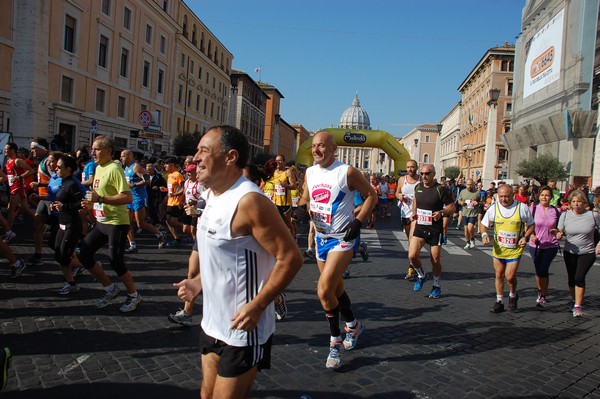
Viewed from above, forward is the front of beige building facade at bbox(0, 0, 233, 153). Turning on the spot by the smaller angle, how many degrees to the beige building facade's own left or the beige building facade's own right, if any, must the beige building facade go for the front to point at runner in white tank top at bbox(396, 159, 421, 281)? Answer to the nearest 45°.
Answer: approximately 45° to the beige building facade's own right

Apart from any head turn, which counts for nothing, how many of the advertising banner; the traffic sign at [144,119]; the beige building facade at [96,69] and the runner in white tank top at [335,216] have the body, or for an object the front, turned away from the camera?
0

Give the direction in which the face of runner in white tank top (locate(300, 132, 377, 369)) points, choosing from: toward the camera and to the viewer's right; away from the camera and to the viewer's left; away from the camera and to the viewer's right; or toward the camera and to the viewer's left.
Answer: toward the camera and to the viewer's left

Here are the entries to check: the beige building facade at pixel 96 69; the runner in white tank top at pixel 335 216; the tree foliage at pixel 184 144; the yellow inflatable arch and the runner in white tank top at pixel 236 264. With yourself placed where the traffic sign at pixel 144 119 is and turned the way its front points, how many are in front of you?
2

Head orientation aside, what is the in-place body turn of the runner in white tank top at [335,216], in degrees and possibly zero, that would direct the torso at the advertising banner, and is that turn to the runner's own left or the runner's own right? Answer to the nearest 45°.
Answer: approximately 180°

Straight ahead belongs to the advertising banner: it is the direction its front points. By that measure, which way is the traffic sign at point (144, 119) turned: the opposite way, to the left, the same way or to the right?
to the left

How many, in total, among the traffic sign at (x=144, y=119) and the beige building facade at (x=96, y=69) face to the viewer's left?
0

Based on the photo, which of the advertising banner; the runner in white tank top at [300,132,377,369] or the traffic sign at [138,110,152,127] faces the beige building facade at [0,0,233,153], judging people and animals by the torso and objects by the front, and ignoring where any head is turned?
the advertising banner

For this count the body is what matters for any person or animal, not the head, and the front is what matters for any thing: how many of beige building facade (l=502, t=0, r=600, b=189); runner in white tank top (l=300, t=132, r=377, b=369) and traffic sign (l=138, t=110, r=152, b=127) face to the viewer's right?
0

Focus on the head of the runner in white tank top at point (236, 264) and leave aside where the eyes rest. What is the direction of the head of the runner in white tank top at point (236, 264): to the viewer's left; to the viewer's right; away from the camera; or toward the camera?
to the viewer's left

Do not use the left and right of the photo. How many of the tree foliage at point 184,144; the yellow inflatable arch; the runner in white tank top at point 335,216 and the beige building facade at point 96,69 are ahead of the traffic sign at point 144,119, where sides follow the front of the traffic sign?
1

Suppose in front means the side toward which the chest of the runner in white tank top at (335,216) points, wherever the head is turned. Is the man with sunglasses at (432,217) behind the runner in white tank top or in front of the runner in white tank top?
behind

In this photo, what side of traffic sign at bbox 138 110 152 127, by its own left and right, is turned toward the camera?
front
